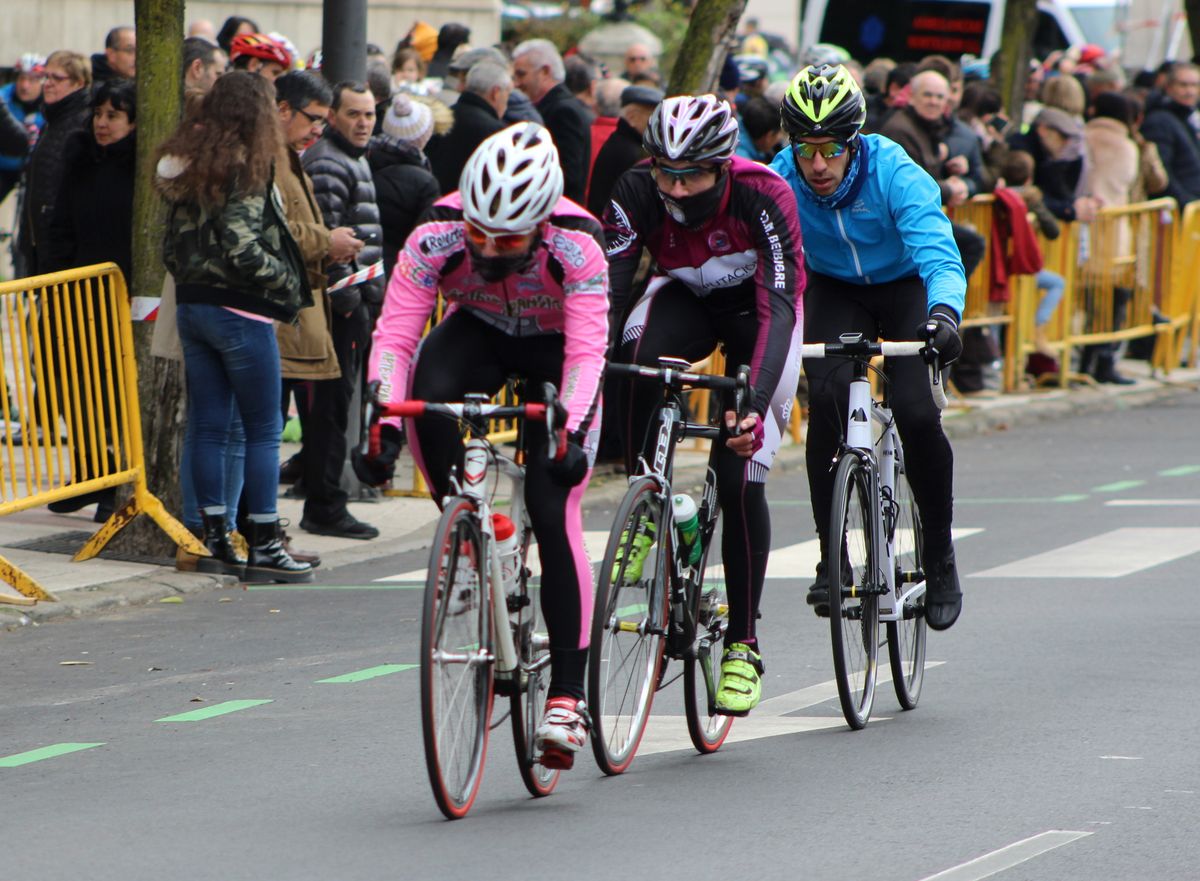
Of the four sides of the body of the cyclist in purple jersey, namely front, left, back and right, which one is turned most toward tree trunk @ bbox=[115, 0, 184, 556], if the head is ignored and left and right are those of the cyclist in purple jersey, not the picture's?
right

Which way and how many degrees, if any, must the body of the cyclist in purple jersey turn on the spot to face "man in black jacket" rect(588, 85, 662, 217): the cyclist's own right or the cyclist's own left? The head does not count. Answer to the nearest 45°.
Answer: approximately 135° to the cyclist's own right

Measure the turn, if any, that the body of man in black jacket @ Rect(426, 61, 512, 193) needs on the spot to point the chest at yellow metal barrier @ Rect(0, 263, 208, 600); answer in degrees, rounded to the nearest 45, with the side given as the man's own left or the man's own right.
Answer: approximately 180°

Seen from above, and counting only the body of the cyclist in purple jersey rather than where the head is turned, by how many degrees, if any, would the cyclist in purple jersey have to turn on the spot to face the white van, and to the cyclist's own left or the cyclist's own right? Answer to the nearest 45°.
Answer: approximately 135° to the cyclist's own right

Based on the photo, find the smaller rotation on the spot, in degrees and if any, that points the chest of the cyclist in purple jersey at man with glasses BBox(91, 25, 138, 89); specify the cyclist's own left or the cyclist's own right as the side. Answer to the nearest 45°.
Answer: approximately 90° to the cyclist's own right

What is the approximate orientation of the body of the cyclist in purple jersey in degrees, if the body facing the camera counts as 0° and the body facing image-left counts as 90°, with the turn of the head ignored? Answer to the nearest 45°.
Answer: approximately 45°
